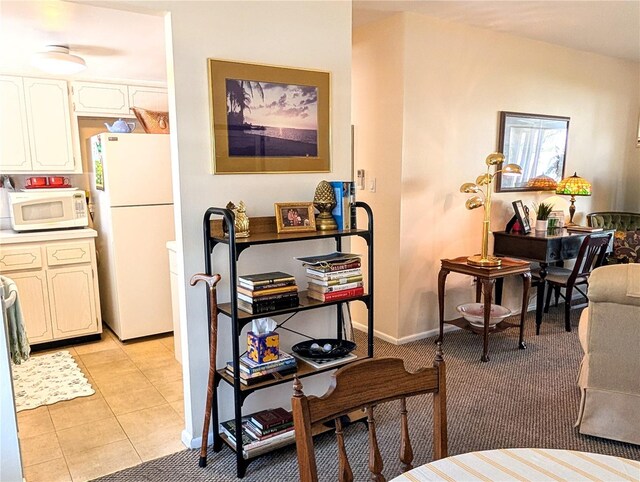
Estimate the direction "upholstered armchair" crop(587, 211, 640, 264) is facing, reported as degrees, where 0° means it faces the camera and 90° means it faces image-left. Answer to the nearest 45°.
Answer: approximately 0°

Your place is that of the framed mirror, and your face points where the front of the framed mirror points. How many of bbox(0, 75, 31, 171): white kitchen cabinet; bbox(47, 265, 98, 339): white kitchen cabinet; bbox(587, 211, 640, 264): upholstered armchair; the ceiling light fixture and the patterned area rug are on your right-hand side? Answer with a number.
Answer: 4

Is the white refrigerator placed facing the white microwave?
no

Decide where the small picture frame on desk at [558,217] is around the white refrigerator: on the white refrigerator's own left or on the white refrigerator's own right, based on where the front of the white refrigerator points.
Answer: on the white refrigerator's own left

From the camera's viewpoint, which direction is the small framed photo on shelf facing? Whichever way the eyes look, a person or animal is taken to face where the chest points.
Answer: toward the camera

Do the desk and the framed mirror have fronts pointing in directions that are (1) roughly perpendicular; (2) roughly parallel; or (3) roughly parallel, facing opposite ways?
roughly parallel

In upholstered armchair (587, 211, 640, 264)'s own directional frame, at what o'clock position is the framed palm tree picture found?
The framed palm tree picture is roughly at 1 o'clock from the upholstered armchair.

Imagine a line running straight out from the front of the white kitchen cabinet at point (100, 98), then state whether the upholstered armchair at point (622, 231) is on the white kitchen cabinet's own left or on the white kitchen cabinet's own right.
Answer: on the white kitchen cabinet's own left

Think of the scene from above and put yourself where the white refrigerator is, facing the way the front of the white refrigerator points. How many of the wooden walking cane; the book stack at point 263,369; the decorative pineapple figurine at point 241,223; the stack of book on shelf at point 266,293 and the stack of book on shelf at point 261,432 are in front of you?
5

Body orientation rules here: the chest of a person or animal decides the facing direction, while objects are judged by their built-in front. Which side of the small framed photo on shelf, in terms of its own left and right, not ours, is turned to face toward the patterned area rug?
right

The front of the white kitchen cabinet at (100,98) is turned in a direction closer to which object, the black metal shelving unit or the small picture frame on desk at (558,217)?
the black metal shelving unit

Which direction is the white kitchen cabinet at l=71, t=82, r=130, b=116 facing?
toward the camera

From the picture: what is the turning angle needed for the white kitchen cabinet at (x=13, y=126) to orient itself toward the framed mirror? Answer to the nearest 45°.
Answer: approximately 45° to its left

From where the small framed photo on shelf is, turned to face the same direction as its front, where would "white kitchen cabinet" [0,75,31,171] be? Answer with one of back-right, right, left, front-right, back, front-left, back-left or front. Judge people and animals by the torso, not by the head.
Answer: back-right

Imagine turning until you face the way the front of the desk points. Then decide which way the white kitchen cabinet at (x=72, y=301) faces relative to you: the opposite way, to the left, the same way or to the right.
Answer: the same way

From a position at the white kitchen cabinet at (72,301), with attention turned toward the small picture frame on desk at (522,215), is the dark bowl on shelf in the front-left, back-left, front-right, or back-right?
front-right

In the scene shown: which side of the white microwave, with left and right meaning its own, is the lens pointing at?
front

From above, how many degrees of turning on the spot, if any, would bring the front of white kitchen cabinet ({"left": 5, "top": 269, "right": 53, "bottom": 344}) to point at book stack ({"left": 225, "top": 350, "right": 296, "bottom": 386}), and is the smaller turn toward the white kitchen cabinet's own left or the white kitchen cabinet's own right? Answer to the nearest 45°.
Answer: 0° — it already faces it

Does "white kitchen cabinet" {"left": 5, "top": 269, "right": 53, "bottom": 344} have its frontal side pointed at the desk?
no

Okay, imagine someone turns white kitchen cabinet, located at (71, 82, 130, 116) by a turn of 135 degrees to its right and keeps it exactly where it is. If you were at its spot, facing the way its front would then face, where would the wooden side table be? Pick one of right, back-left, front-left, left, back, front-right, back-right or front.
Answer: back
